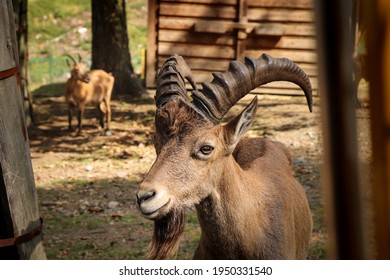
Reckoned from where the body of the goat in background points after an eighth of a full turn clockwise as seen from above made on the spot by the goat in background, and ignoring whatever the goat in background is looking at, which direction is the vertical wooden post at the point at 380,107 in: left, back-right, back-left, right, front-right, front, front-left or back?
left

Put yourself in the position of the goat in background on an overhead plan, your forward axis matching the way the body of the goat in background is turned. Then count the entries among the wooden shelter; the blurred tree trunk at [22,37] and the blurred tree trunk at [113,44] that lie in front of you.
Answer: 1

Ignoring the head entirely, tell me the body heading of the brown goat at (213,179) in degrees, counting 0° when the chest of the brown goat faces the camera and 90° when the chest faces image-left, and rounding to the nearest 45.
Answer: approximately 45°

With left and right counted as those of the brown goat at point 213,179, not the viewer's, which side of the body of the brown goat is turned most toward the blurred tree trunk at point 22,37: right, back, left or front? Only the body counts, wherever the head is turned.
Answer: right

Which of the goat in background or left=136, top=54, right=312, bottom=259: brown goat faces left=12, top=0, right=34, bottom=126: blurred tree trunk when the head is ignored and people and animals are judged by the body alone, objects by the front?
the goat in background

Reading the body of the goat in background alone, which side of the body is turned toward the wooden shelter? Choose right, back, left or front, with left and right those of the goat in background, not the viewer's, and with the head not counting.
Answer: back

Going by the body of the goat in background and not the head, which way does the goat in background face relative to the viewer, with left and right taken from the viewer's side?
facing the viewer and to the left of the viewer

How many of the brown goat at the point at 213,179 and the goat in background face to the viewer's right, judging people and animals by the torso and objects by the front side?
0

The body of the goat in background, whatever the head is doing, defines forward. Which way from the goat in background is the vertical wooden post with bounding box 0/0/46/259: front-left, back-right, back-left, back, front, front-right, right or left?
front-left

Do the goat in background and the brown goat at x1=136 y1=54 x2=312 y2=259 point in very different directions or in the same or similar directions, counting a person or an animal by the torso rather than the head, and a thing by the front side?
same or similar directions

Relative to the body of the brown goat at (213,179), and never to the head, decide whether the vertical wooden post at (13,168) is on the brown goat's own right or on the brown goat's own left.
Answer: on the brown goat's own right

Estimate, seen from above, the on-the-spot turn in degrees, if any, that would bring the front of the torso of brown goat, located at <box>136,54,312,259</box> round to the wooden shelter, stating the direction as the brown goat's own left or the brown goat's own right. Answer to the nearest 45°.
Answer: approximately 135° to the brown goat's own right
